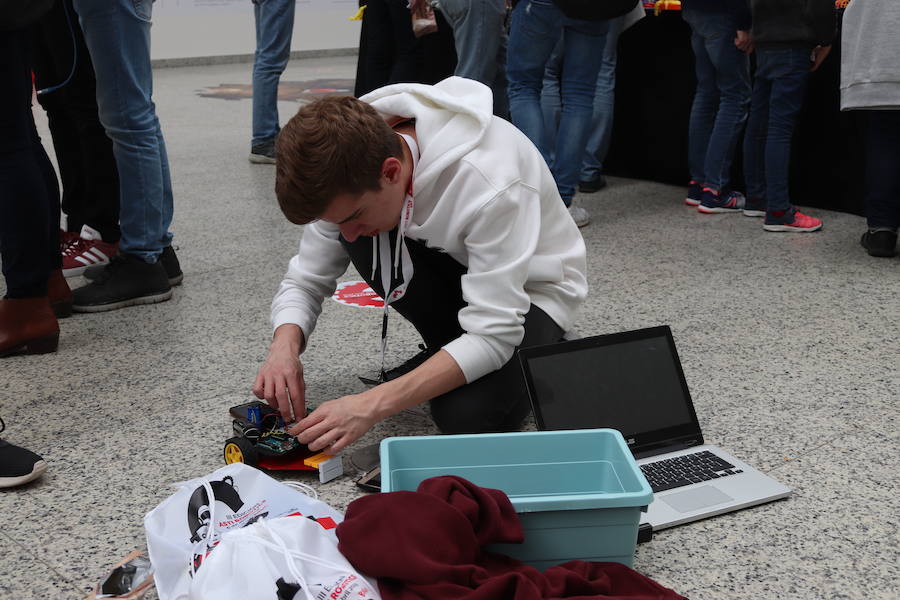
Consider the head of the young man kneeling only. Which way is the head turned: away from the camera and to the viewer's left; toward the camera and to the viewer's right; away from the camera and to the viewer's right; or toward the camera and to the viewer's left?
toward the camera and to the viewer's left

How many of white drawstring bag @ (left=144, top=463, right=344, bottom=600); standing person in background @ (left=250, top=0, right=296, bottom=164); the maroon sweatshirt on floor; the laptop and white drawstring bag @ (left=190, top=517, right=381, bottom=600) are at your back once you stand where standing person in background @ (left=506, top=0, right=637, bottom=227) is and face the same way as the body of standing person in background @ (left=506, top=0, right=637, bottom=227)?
4

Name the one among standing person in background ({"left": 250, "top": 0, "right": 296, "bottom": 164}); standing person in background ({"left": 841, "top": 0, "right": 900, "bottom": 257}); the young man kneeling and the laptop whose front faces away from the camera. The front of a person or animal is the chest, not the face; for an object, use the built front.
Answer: standing person in background ({"left": 841, "top": 0, "right": 900, "bottom": 257})

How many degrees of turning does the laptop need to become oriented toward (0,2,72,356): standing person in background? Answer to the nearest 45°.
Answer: approximately 135° to its right

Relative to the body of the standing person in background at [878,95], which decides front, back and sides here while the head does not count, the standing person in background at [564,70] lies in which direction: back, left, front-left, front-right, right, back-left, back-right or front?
left

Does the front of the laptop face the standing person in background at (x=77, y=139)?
no

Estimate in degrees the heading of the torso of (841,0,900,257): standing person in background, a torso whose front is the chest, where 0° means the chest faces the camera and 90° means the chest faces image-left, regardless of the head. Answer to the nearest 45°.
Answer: approximately 180°

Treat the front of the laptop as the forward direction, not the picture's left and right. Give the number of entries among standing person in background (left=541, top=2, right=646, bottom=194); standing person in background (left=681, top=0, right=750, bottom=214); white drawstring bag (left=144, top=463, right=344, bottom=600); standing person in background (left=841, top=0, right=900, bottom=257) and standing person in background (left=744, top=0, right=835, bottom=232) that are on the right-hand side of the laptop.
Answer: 1

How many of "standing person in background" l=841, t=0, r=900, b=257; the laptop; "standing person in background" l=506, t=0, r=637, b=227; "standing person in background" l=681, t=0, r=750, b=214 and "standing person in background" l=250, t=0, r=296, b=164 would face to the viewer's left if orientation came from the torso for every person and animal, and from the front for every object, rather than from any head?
1

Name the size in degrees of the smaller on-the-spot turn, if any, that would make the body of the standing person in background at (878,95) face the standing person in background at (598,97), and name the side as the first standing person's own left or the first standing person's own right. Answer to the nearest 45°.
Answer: approximately 45° to the first standing person's own left

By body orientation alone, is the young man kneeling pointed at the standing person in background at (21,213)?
no

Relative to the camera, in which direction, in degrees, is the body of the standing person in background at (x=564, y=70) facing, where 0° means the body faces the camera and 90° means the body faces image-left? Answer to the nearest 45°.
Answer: approximately 180°

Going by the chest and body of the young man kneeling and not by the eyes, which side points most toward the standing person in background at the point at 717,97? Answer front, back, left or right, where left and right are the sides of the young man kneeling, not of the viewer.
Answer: back

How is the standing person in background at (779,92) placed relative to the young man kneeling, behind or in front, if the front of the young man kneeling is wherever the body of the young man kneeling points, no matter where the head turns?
behind

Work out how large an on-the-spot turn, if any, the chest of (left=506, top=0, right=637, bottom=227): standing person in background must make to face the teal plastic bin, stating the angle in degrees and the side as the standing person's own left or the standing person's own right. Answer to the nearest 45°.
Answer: approximately 180°

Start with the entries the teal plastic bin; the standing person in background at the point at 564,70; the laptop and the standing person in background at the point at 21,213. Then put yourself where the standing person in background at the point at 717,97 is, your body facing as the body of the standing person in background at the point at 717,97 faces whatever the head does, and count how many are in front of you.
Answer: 0

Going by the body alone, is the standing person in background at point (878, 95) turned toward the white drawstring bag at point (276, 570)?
no

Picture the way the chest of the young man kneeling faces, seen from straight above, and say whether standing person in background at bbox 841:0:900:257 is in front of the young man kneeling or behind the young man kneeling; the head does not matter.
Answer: behind

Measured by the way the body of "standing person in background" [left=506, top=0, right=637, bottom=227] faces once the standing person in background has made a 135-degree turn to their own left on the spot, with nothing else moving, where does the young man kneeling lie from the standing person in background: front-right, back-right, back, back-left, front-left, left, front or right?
front-left
